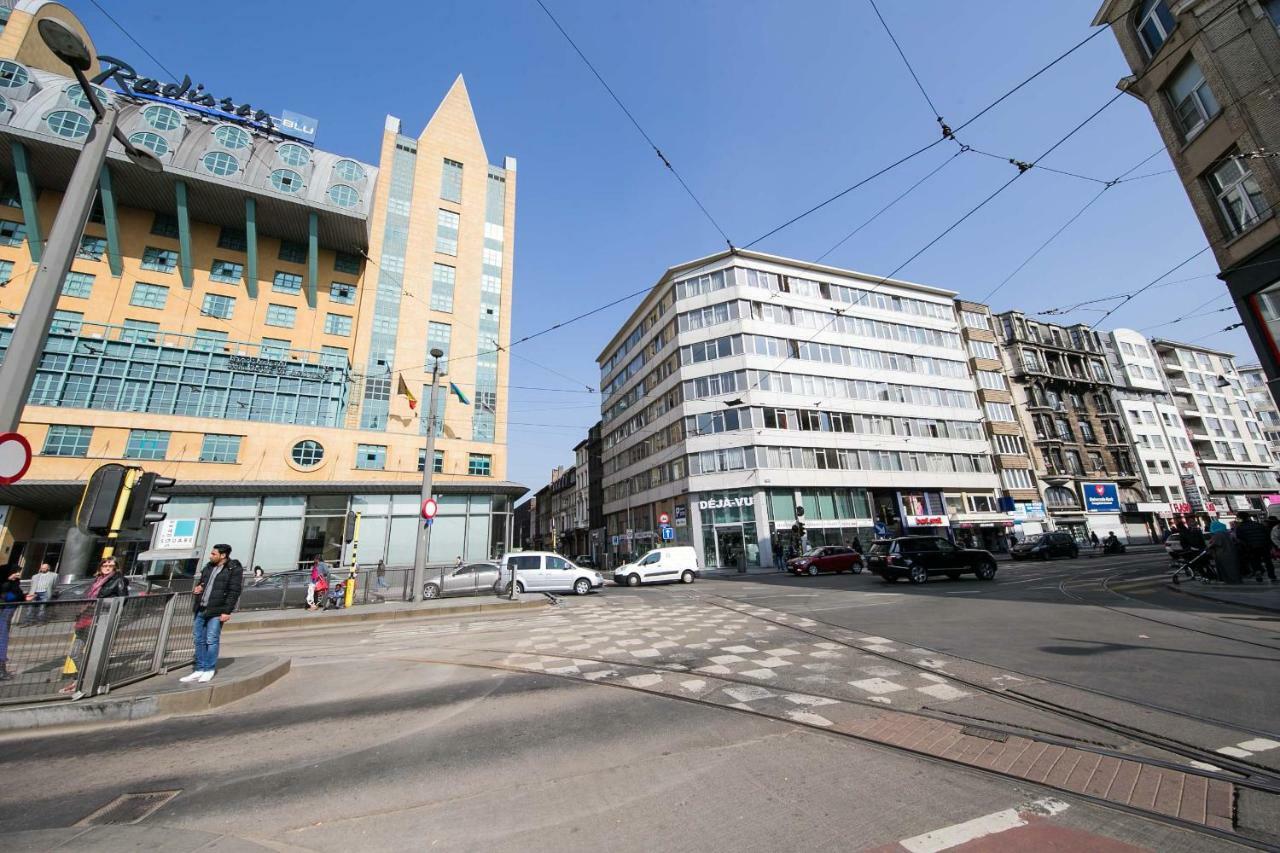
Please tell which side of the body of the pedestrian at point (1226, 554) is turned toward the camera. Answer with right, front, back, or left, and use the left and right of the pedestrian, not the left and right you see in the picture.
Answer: left

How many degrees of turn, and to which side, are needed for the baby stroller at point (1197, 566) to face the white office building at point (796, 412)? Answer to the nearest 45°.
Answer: approximately 45° to its right

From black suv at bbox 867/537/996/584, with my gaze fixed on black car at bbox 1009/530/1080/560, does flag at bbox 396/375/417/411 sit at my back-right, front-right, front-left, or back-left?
back-left

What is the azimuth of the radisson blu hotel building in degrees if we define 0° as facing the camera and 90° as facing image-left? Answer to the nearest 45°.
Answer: approximately 315°

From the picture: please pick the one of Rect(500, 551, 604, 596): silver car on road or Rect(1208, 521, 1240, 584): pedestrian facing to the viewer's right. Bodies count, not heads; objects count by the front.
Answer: the silver car on road

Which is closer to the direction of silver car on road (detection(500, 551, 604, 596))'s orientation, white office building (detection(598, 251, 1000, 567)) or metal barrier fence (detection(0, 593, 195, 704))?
the white office building

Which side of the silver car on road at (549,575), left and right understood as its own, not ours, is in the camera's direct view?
right

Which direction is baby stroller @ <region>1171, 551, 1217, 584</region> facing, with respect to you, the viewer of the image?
facing to the left of the viewer

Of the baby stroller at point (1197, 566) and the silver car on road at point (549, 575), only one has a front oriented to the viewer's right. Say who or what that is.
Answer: the silver car on road

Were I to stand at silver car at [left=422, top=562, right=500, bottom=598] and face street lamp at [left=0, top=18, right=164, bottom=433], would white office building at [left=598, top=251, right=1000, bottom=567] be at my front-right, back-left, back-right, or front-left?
back-left
